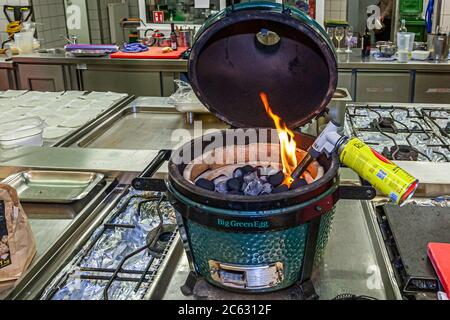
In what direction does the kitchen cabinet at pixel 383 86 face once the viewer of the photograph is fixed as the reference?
facing the viewer

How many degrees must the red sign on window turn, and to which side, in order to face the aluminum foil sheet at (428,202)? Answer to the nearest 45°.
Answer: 0° — it already faces it

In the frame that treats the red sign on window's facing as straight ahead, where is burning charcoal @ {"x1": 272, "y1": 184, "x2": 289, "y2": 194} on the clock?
The burning charcoal is roughly at 12 o'clock from the red sign on window.

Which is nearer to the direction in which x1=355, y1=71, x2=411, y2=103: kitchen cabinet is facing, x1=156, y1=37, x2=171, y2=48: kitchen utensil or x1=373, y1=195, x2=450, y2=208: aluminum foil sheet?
the aluminum foil sheet

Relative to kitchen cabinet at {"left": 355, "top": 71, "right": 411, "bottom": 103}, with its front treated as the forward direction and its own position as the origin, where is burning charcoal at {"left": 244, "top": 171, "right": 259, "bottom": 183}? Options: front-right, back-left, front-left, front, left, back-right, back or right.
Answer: front

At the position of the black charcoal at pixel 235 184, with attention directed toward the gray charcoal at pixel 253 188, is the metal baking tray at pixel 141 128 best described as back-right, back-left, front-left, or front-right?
back-left

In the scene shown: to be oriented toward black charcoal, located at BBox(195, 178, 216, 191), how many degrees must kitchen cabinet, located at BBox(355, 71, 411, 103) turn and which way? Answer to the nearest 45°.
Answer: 0° — it already faces it

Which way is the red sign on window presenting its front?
toward the camera

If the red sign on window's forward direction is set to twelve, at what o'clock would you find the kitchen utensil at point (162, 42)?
The kitchen utensil is roughly at 12 o'clock from the red sign on window.

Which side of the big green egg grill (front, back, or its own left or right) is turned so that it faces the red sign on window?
back

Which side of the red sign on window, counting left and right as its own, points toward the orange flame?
front

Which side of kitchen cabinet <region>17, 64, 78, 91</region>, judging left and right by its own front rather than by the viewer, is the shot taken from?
front

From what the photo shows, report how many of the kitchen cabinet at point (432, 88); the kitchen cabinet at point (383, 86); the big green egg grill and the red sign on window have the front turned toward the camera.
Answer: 4

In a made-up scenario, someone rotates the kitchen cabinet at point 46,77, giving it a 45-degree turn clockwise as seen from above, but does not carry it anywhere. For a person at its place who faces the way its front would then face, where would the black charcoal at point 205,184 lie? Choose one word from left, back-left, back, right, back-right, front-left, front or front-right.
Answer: front-left

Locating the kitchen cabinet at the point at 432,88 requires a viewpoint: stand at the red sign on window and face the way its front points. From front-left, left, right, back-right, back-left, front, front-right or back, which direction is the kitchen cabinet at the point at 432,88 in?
front-left

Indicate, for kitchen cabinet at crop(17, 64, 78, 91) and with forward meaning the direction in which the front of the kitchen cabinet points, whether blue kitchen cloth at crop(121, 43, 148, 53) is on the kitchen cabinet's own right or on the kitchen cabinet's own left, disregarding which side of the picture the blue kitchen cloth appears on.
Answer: on the kitchen cabinet's own left

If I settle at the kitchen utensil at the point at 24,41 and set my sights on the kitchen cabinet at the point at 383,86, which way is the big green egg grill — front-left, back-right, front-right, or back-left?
front-right
